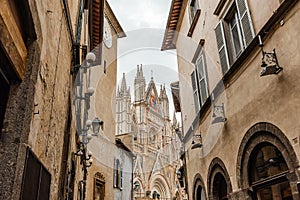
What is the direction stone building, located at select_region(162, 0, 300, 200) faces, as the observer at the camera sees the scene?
facing the viewer and to the left of the viewer

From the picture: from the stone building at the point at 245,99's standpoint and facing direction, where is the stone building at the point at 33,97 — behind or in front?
in front

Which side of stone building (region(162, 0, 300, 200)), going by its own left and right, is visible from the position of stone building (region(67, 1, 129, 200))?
front

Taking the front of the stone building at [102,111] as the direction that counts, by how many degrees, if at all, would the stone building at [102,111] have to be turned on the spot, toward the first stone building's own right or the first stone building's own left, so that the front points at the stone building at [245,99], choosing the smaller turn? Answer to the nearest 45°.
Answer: approximately 45° to the first stone building's own right

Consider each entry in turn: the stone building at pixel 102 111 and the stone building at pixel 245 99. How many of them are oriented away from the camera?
0
